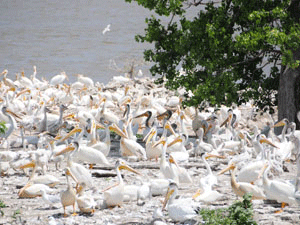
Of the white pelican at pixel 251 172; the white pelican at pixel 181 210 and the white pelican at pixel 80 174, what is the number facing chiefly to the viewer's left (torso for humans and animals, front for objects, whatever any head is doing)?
2

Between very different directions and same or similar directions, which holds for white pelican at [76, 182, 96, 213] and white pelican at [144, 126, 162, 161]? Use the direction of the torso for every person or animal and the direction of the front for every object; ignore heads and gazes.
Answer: same or similar directions

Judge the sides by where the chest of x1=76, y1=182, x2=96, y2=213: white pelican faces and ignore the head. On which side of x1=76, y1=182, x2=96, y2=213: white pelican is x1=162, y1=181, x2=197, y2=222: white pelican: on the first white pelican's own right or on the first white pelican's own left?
on the first white pelican's own left

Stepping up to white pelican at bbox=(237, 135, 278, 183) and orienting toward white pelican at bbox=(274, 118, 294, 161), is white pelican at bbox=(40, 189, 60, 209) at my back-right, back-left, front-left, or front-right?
back-left

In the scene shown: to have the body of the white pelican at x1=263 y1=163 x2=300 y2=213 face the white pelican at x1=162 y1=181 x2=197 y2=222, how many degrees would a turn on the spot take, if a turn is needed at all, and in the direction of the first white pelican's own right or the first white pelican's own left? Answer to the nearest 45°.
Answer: approximately 45° to the first white pelican's own left

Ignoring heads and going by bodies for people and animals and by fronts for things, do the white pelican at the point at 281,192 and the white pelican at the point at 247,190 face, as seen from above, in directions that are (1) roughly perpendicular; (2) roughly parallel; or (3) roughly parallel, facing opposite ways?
roughly parallel

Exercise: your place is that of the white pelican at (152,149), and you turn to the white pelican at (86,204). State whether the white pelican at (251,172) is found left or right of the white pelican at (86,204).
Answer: left

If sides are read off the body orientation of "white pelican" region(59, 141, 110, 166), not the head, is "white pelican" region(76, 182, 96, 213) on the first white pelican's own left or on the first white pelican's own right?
on the first white pelican's own left

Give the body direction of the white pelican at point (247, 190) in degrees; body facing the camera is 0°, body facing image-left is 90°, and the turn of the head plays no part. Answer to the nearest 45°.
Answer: approximately 90°

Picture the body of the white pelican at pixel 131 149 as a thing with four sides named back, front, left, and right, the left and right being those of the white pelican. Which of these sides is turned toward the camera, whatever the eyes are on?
left

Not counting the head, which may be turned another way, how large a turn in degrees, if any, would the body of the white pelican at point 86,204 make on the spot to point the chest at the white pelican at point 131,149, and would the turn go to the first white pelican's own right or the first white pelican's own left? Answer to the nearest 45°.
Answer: approximately 135° to the first white pelican's own right

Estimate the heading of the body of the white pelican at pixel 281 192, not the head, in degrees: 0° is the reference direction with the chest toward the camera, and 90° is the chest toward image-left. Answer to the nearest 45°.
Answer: approximately 90°

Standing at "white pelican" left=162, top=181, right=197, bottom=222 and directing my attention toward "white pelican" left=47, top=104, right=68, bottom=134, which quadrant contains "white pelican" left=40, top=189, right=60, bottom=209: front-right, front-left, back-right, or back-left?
front-left

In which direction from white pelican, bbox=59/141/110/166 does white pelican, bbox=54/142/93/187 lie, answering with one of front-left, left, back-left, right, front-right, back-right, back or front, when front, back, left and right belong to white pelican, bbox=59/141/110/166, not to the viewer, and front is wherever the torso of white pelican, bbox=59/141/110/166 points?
left

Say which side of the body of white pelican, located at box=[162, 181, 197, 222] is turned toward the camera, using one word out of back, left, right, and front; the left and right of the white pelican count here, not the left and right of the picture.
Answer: left

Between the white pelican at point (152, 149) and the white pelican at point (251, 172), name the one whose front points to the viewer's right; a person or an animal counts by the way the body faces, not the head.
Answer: the white pelican at point (251, 172)

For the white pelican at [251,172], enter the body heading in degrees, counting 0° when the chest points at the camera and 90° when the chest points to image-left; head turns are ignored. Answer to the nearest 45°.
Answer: approximately 270°
